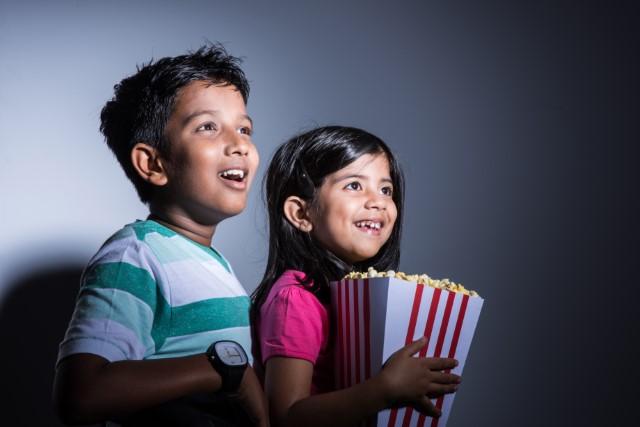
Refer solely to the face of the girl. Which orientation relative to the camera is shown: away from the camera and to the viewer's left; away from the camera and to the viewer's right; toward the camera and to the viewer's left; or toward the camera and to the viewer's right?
toward the camera and to the viewer's right

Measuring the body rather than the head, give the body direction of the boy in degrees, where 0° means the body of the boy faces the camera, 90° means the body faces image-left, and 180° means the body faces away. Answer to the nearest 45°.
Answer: approximately 315°
